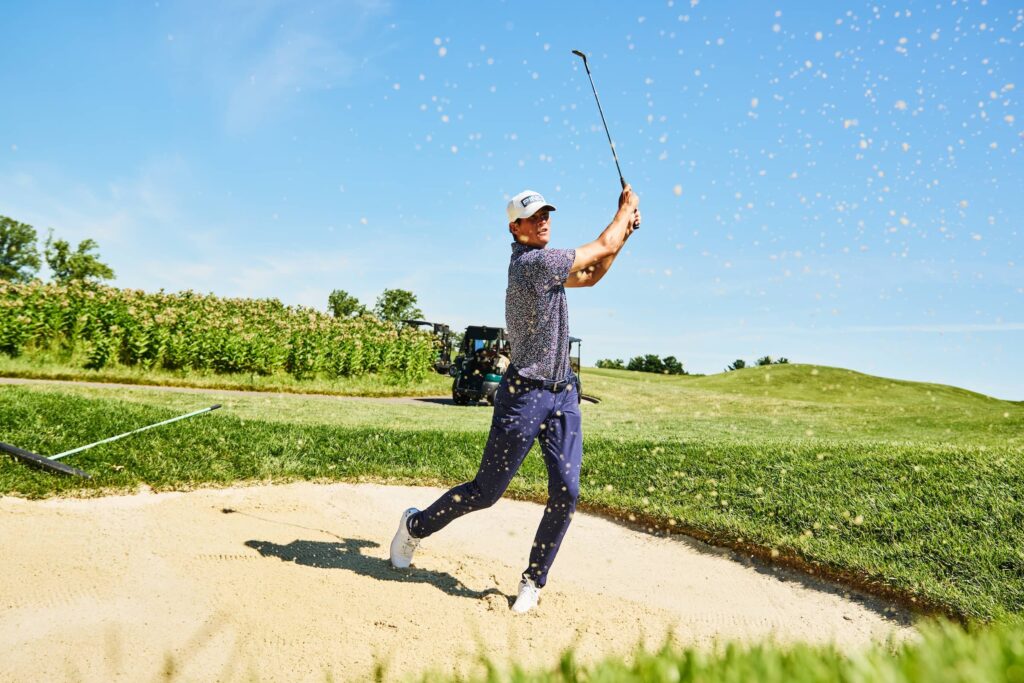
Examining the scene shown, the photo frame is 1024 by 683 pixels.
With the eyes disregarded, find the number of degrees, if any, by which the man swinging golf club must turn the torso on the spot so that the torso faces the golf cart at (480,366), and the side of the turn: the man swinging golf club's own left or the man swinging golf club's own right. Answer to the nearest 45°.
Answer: approximately 135° to the man swinging golf club's own left

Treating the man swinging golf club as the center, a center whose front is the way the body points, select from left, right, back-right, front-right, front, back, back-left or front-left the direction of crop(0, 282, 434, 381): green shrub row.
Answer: back

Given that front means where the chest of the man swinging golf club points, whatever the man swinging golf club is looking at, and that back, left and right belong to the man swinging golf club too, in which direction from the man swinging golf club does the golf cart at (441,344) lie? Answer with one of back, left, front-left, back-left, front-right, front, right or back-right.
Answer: back-left
